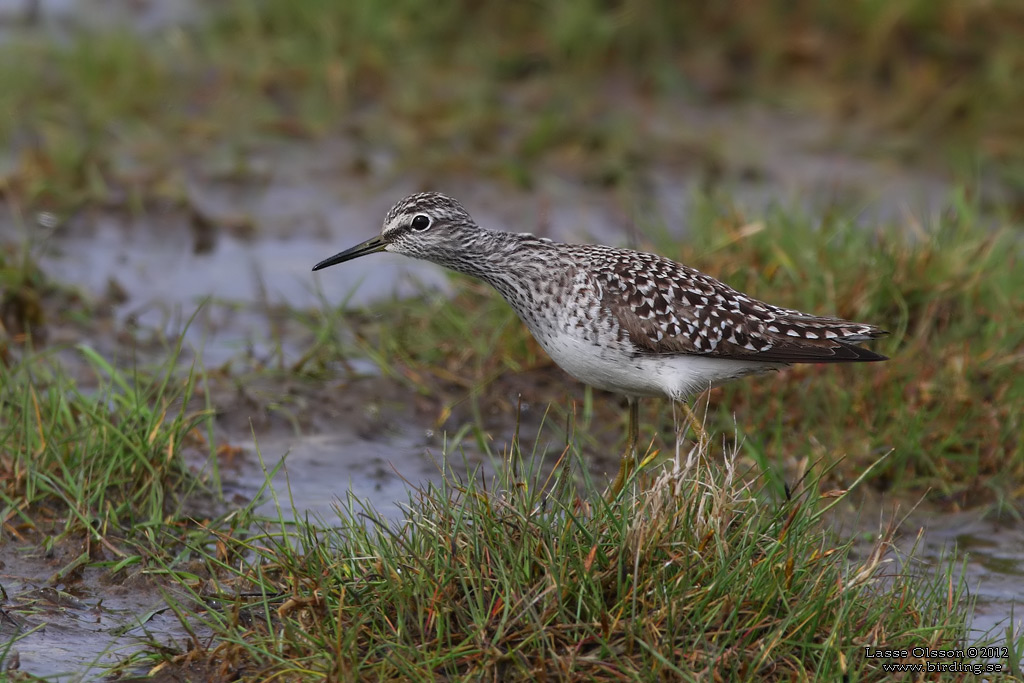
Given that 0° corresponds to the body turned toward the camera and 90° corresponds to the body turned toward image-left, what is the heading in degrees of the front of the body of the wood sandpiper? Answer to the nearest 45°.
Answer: approximately 90°
